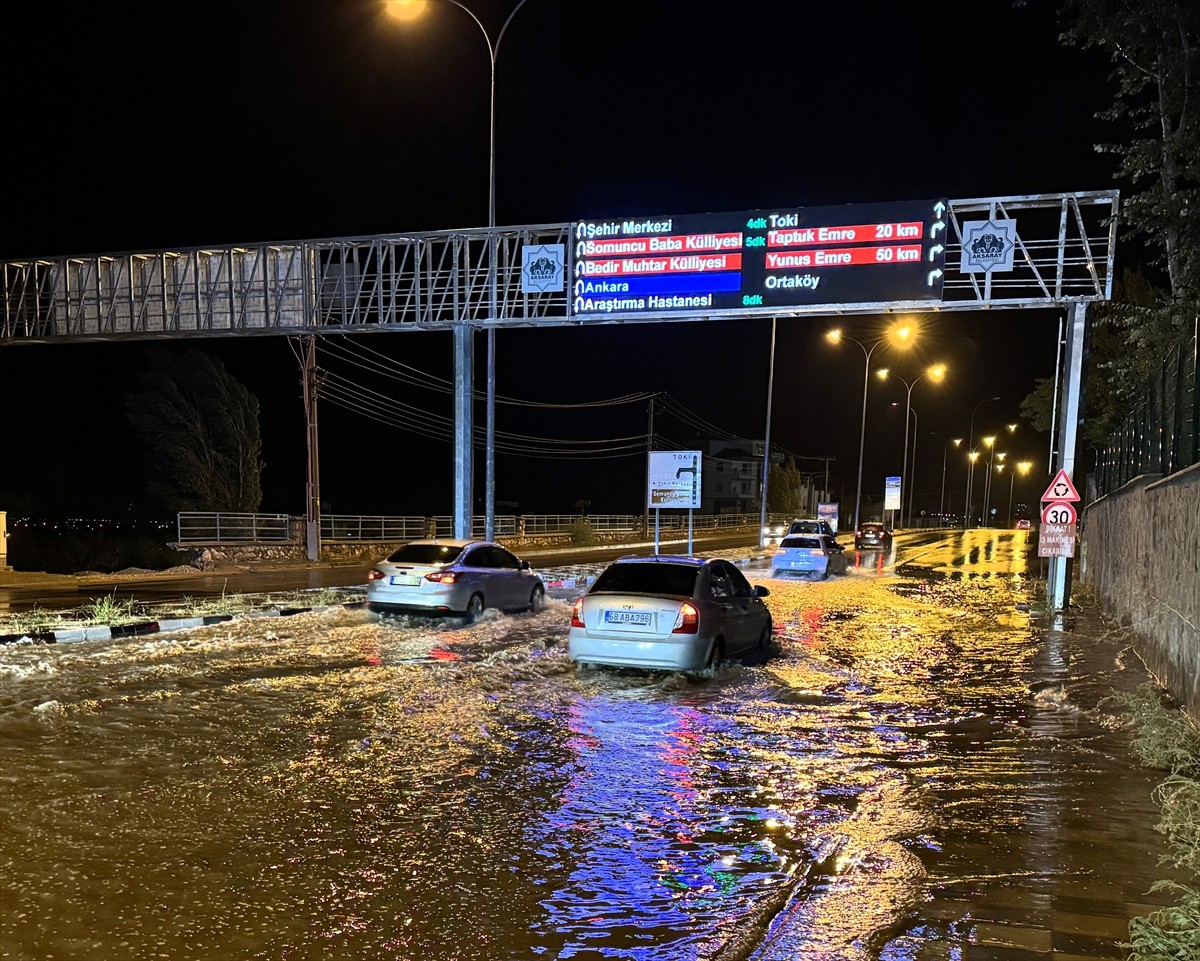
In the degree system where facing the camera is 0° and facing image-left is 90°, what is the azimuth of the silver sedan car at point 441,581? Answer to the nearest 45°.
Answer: approximately 225°

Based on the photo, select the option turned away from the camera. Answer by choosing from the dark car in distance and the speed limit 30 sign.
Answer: the dark car in distance

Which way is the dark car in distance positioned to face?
away from the camera

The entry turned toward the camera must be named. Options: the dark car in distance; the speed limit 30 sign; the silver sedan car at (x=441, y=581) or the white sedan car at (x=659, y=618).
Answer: the speed limit 30 sign

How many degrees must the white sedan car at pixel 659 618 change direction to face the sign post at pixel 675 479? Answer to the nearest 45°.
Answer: approximately 45° to its left

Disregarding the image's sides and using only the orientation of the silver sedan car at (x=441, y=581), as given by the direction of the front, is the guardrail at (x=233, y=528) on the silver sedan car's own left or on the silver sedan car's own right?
on the silver sedan car's own left

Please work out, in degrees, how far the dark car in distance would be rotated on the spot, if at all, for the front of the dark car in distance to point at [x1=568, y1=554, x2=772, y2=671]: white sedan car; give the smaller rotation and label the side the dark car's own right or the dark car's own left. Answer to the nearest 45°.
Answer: approximately 180°

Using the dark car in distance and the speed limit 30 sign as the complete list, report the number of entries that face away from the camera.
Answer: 1

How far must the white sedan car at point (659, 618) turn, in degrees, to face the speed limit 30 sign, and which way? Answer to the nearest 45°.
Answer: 0° — it already faces it

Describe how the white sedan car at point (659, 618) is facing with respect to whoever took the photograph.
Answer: facing away from the viewer and to the right of the viewer

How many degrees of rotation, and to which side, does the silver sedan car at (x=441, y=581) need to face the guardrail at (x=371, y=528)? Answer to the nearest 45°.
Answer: approximately 45° to its left

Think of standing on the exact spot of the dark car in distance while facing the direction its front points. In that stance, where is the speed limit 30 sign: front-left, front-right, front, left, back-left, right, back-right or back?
back
